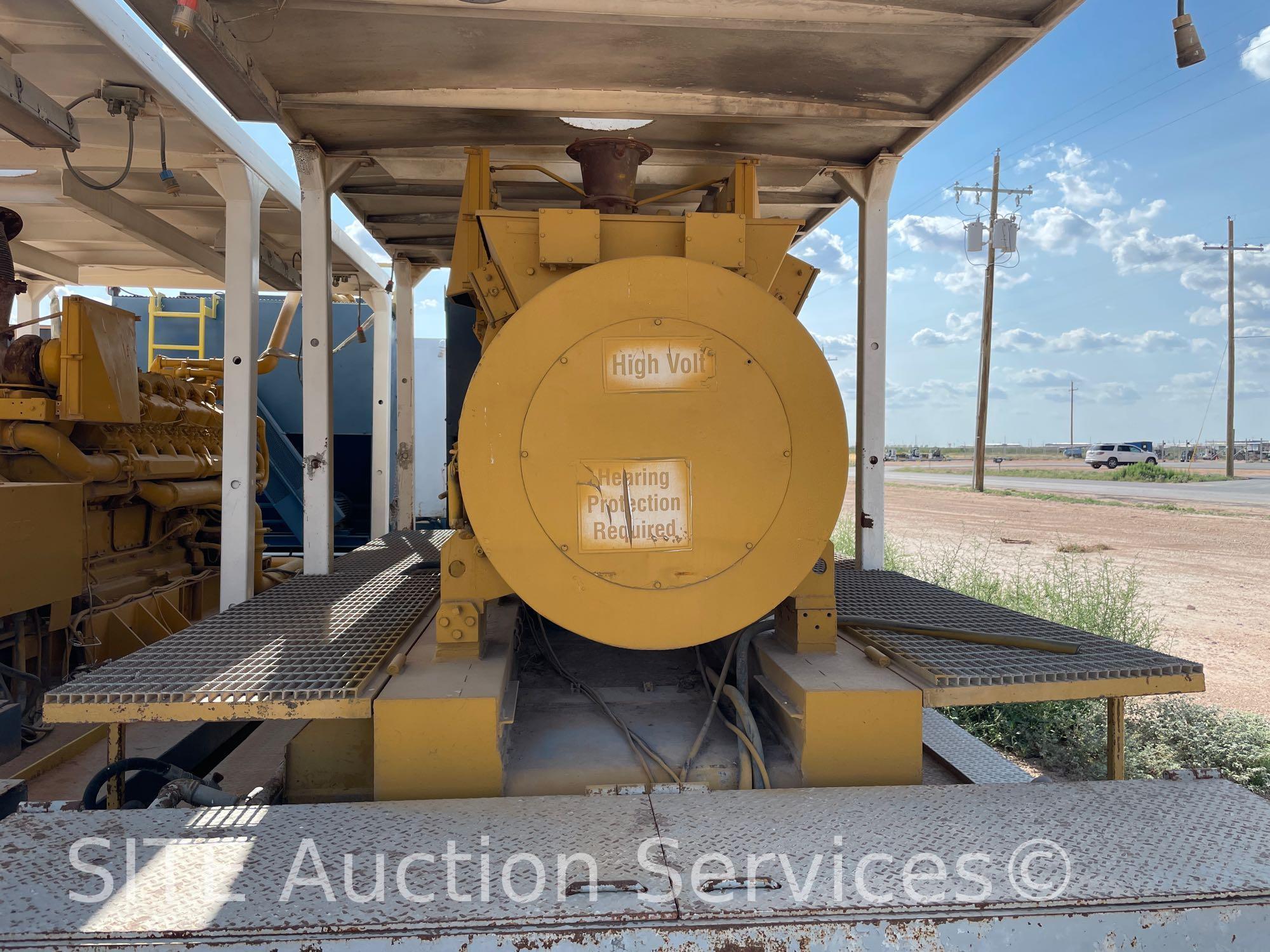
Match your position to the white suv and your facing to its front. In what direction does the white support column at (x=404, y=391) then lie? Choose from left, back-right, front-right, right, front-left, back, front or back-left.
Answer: back-right

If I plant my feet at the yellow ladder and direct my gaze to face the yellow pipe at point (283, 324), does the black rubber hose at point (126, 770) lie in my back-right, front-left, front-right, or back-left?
front-right

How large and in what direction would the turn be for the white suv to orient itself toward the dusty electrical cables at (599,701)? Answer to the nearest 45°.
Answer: approximately 135° to its right

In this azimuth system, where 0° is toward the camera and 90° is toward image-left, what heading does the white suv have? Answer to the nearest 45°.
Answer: approximately 225°

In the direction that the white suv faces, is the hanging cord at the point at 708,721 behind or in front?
behind

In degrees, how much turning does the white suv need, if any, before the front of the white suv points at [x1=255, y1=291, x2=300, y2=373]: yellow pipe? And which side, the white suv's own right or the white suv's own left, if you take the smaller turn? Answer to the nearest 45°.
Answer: approximately 135° to the white suv's own right
